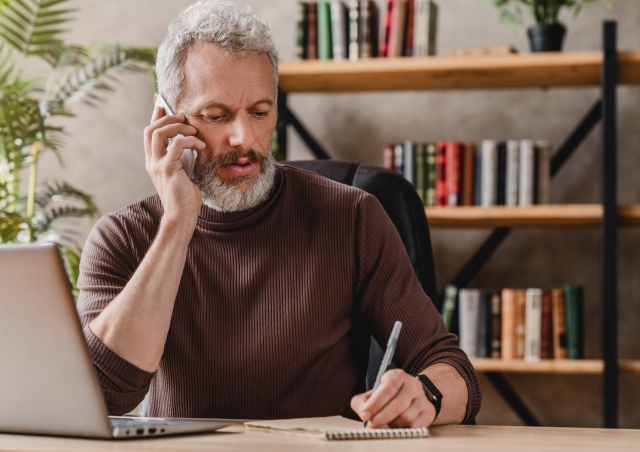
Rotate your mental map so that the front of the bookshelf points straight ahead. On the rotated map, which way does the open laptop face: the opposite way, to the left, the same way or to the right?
the opposite way

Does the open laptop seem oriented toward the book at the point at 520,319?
yes

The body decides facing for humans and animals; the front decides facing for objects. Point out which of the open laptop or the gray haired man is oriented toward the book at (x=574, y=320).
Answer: the open laptop

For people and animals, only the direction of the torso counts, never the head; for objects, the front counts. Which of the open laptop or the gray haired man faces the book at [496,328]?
the open laptop

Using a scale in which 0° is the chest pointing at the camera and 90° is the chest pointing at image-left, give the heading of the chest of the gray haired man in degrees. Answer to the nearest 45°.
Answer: approximately 0°

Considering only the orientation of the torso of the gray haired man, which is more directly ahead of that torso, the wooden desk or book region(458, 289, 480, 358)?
the wooden desk

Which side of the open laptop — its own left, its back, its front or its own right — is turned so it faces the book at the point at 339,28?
front

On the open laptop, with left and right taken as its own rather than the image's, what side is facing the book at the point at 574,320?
front

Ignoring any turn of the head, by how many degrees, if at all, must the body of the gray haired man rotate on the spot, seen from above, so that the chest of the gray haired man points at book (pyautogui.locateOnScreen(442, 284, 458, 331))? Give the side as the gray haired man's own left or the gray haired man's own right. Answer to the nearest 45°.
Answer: approximately 135° to the gray haired man's own left

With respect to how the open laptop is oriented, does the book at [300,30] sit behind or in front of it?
in front
